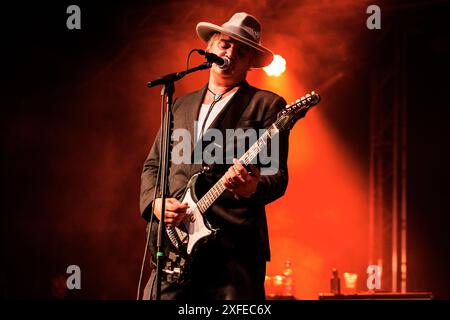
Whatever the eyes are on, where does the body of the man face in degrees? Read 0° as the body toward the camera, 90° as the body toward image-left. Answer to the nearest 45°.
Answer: approximately 45°

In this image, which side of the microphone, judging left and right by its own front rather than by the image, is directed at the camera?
right

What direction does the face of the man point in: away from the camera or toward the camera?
toward the camera
